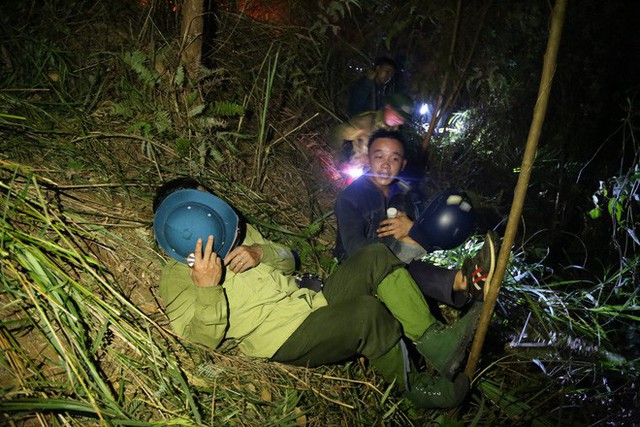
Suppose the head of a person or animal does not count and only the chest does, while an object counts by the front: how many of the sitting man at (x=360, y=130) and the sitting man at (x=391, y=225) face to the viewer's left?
0

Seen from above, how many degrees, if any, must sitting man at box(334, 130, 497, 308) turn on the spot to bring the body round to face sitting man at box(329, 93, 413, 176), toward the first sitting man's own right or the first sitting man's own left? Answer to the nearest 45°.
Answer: approximately 135° to the first sitting man's own left

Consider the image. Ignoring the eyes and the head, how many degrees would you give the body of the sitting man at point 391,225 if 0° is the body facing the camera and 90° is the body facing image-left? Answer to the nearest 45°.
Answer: approximately 315°

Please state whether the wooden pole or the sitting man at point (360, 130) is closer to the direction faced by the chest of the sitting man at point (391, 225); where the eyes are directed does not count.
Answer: the wooden pole

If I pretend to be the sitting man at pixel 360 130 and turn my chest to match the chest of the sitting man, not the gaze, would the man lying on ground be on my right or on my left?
on my right
